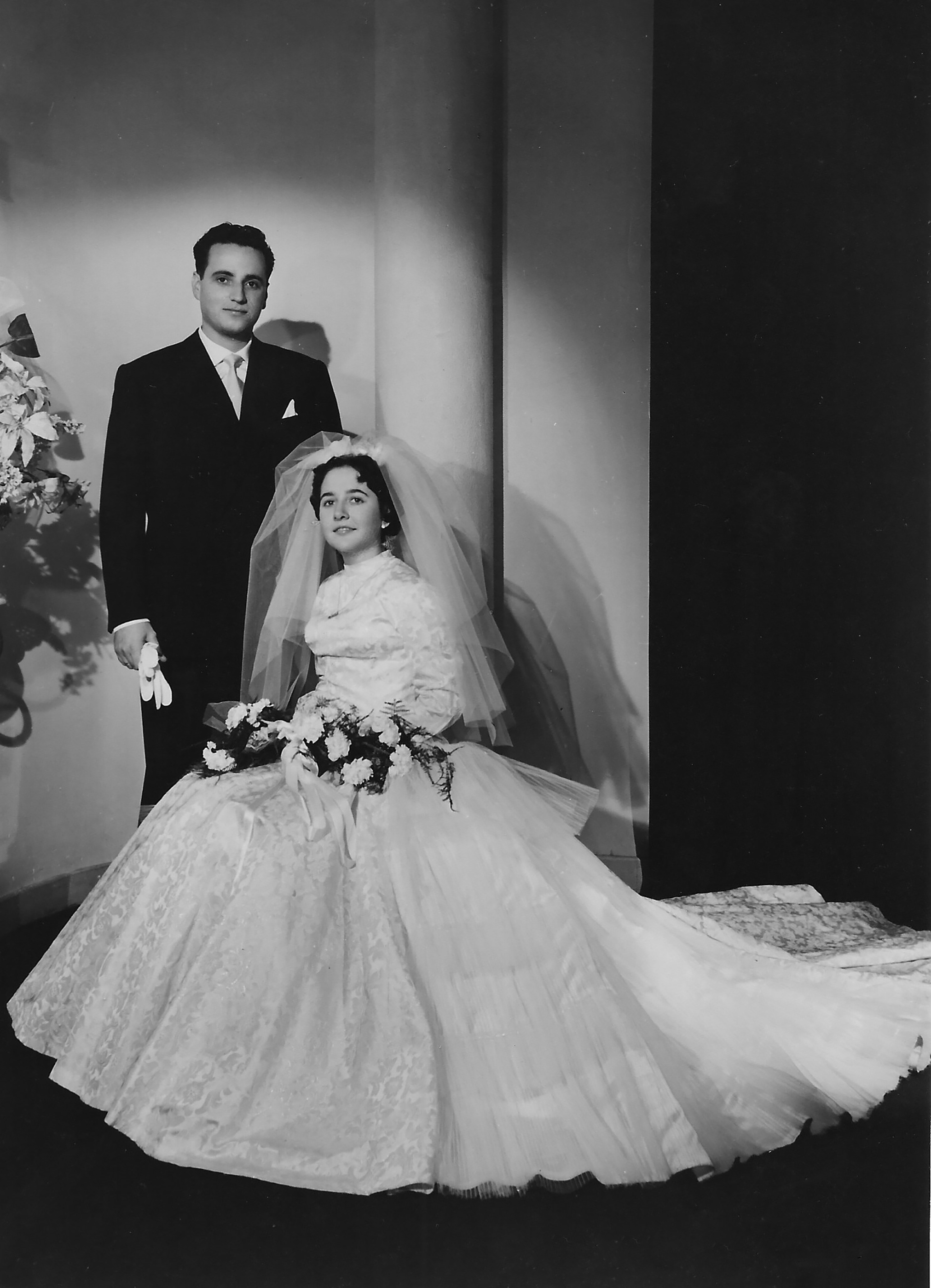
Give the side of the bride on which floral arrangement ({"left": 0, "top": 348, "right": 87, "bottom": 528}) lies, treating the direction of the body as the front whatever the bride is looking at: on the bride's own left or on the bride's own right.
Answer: on the bride's own right

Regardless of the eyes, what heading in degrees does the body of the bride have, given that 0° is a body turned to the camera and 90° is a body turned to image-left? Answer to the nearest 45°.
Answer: approximately 45°

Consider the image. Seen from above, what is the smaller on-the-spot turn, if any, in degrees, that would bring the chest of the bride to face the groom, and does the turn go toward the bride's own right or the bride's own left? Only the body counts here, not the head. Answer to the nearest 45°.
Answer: approximately 90° to the bride's own right
